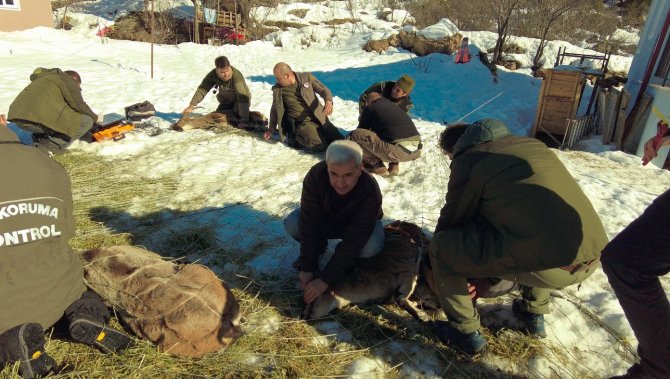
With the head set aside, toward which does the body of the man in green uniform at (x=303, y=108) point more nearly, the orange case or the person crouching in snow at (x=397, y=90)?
the orange case

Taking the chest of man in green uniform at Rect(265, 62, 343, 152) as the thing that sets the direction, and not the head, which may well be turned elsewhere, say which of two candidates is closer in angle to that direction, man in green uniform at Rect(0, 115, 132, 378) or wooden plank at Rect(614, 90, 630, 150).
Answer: the man in green uniform

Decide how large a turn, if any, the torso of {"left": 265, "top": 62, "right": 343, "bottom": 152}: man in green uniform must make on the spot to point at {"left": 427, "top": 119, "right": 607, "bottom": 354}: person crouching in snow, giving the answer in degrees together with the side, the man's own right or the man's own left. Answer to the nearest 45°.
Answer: approximately 45° to the man's own left

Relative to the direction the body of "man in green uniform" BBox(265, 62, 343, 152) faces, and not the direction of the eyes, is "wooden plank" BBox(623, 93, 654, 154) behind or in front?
behind

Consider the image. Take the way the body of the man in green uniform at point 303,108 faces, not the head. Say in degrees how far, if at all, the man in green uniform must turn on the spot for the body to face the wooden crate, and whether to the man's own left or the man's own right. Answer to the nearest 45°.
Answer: approximately 135° to the man's own left

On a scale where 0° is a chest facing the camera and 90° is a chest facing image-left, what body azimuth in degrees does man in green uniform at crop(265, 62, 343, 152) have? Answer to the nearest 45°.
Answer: approximately 45°

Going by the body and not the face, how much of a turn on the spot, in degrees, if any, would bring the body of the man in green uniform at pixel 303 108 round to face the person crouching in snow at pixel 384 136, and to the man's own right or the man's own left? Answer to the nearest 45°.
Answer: approximately 90° to the man's own left

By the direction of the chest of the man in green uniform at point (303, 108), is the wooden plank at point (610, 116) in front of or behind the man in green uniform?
behind
